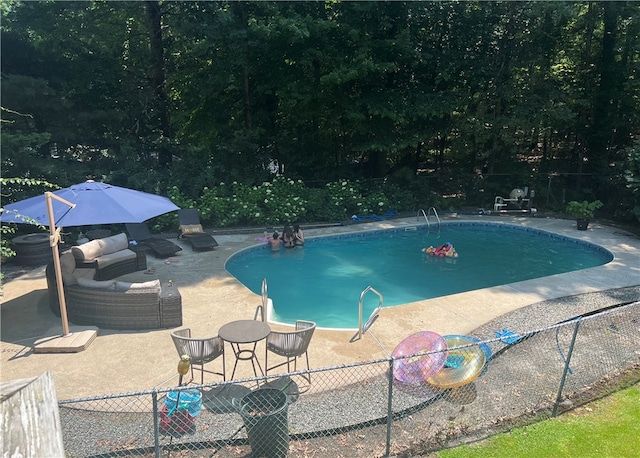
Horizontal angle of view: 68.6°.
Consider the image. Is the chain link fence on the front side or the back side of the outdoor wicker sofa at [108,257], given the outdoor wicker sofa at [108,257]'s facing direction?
on the front side

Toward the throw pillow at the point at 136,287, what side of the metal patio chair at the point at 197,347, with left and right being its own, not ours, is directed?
left

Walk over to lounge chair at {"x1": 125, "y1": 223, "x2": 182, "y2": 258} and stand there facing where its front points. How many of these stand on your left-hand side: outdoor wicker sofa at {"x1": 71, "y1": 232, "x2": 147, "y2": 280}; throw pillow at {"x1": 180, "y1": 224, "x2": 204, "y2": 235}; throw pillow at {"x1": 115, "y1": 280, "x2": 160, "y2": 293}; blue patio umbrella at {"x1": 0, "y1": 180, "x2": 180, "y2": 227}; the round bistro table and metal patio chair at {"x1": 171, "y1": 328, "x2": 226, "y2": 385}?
1

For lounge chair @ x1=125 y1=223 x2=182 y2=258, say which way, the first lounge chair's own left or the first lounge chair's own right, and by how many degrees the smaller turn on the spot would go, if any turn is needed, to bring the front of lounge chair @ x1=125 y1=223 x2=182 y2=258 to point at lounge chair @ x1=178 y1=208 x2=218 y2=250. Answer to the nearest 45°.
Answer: approximately 90° to the first lounge chair's own left

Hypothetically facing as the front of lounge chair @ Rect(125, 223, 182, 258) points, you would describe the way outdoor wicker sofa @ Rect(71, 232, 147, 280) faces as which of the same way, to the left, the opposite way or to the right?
the same way

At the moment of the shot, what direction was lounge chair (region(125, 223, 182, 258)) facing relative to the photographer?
facing the viewer and to the right of the viewer

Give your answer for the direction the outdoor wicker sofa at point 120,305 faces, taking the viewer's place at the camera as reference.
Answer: facing away from the viewer and to the right of the viewer

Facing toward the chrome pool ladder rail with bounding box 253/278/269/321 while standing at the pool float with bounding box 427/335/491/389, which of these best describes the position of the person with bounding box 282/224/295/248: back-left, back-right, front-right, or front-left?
front-right

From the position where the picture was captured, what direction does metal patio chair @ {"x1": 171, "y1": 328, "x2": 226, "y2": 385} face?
facing away from the viewer and to the right of the viewer

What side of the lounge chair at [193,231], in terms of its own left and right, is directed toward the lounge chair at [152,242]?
right

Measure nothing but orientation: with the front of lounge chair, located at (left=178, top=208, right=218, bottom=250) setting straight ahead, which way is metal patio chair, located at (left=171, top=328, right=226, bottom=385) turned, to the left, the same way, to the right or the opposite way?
to the left

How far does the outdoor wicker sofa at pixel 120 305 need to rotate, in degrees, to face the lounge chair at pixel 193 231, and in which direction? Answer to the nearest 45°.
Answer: approximately 45° to its left
